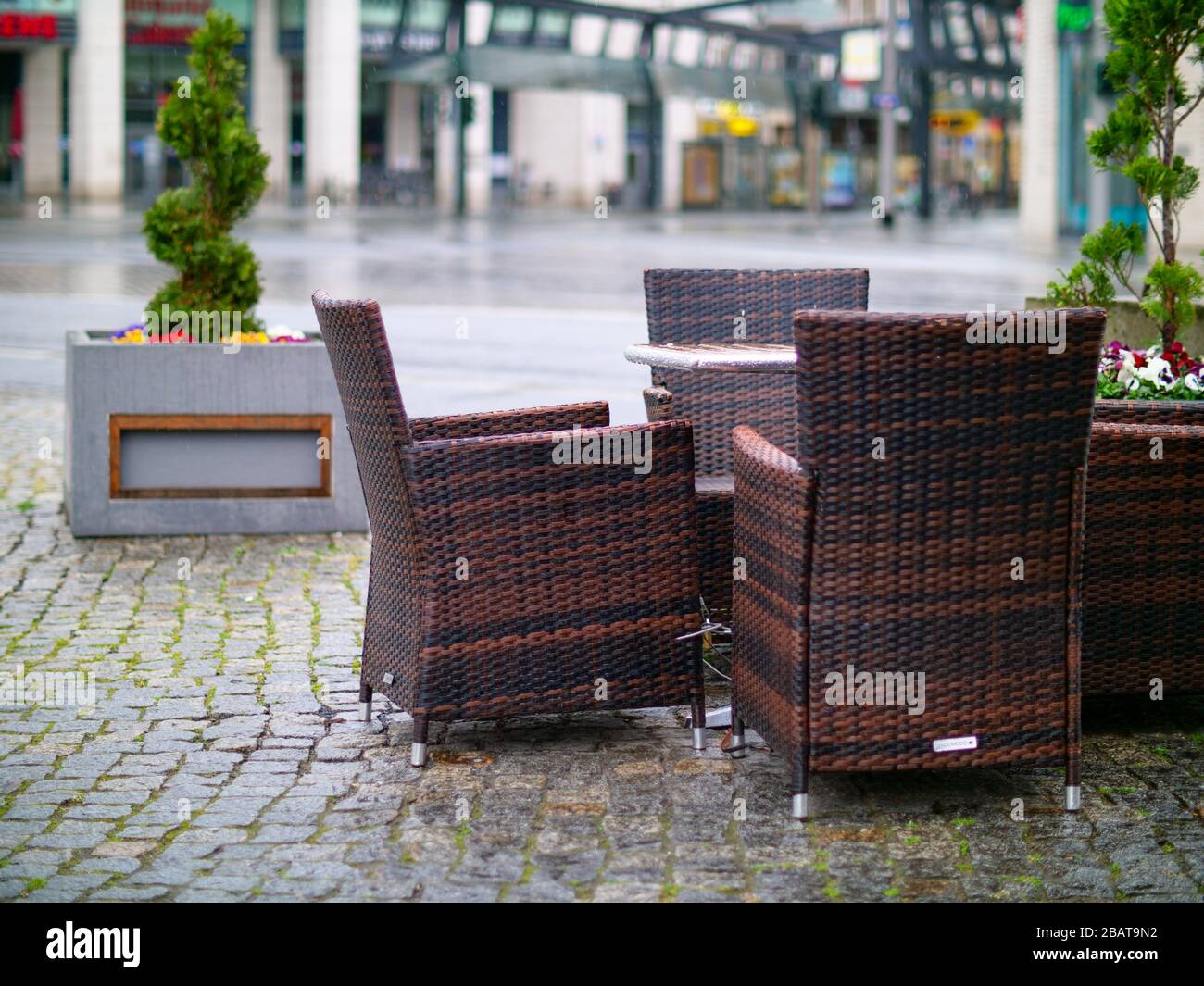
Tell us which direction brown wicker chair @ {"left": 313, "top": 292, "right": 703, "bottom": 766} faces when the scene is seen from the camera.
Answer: facing to the right of the viewer

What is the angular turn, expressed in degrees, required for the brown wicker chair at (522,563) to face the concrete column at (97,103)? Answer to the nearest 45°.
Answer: approximately 90° to its left

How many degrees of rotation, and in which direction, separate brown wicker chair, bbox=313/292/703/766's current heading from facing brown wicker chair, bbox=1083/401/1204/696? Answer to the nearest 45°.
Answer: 0° — it already faces it

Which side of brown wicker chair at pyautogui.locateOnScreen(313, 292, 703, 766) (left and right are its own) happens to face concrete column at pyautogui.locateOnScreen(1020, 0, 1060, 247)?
left

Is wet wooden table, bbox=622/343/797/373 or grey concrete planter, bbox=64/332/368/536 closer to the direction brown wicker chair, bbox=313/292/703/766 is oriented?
the wet wooden table
